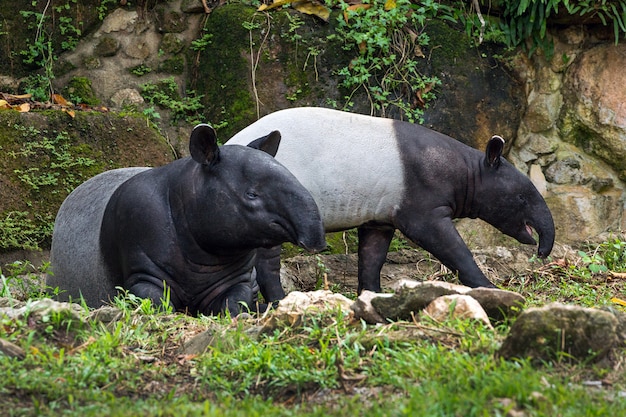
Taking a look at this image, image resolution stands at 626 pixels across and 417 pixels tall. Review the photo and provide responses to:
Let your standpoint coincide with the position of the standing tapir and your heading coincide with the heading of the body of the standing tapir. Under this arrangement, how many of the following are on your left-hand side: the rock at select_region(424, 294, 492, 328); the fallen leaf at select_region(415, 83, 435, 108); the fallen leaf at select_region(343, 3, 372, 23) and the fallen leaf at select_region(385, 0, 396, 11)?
3

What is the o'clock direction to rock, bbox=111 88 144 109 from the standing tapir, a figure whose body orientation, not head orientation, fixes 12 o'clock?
The rock is roughly at 7 o'clock from the standing tapir.

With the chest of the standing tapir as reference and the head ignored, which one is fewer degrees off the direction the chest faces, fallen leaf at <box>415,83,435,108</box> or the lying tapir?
the fallen leaf

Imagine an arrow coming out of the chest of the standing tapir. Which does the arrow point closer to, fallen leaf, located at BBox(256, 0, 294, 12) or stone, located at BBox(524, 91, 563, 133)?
the stone

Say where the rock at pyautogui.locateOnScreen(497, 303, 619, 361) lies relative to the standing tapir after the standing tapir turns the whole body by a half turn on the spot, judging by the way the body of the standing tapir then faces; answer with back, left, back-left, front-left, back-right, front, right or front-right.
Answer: left

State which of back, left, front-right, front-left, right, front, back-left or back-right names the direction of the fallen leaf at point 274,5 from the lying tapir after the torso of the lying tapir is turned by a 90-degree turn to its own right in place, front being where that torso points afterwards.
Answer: back-right

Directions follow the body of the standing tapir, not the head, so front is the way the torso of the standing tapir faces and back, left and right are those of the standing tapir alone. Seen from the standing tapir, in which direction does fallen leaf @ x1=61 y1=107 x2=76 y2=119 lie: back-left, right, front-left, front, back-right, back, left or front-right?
back

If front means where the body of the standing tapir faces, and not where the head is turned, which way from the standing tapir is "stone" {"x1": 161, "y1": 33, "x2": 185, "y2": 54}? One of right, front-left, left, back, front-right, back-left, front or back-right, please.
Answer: back-left

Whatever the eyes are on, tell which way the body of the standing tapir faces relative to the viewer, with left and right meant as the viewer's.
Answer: facing to the right of the viewer

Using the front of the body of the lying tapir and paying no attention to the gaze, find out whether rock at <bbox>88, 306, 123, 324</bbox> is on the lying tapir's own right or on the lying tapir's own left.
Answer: on the lying tapir's own right
